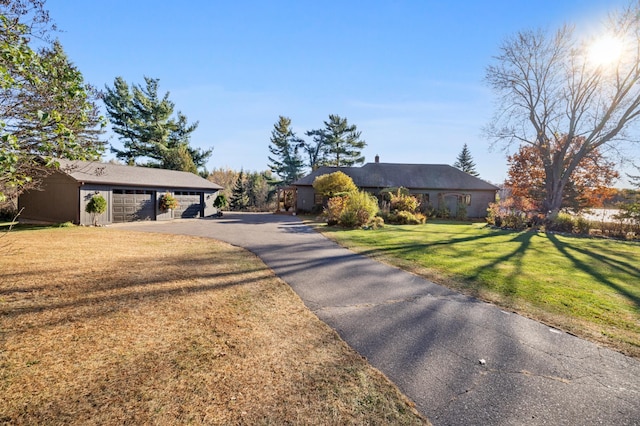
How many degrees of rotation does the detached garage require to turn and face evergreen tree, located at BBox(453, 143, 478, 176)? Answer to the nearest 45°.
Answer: approximately 45° to its left

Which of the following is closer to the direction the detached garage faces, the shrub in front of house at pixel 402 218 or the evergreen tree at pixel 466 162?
the shrub in front of house

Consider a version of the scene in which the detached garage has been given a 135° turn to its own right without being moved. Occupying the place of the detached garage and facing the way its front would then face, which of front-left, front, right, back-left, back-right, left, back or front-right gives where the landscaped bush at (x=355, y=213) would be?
back-left

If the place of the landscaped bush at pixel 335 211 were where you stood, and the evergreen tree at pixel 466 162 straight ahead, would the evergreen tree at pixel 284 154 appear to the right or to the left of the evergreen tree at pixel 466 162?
left

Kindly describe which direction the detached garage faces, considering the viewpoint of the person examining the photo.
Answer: facing the viewer and to the right of the viewer

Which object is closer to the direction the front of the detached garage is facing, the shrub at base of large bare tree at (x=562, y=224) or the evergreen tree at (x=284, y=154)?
the shrub at base of large bare tree

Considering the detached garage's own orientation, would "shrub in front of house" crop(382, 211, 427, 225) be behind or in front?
in front

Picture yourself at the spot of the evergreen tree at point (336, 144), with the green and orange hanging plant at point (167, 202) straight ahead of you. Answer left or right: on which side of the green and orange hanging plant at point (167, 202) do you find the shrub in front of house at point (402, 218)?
left

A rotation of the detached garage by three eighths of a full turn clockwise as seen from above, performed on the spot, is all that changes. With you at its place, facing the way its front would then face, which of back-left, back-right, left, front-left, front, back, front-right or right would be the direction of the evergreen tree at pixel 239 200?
back-right

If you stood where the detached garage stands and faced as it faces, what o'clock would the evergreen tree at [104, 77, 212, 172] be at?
The evergreen tree is roughly at 8 o'clock from the detached garage.

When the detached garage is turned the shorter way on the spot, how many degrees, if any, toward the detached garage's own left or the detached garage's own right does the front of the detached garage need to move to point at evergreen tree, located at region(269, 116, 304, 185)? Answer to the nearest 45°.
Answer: approximately 90° to the detached garage's own left
